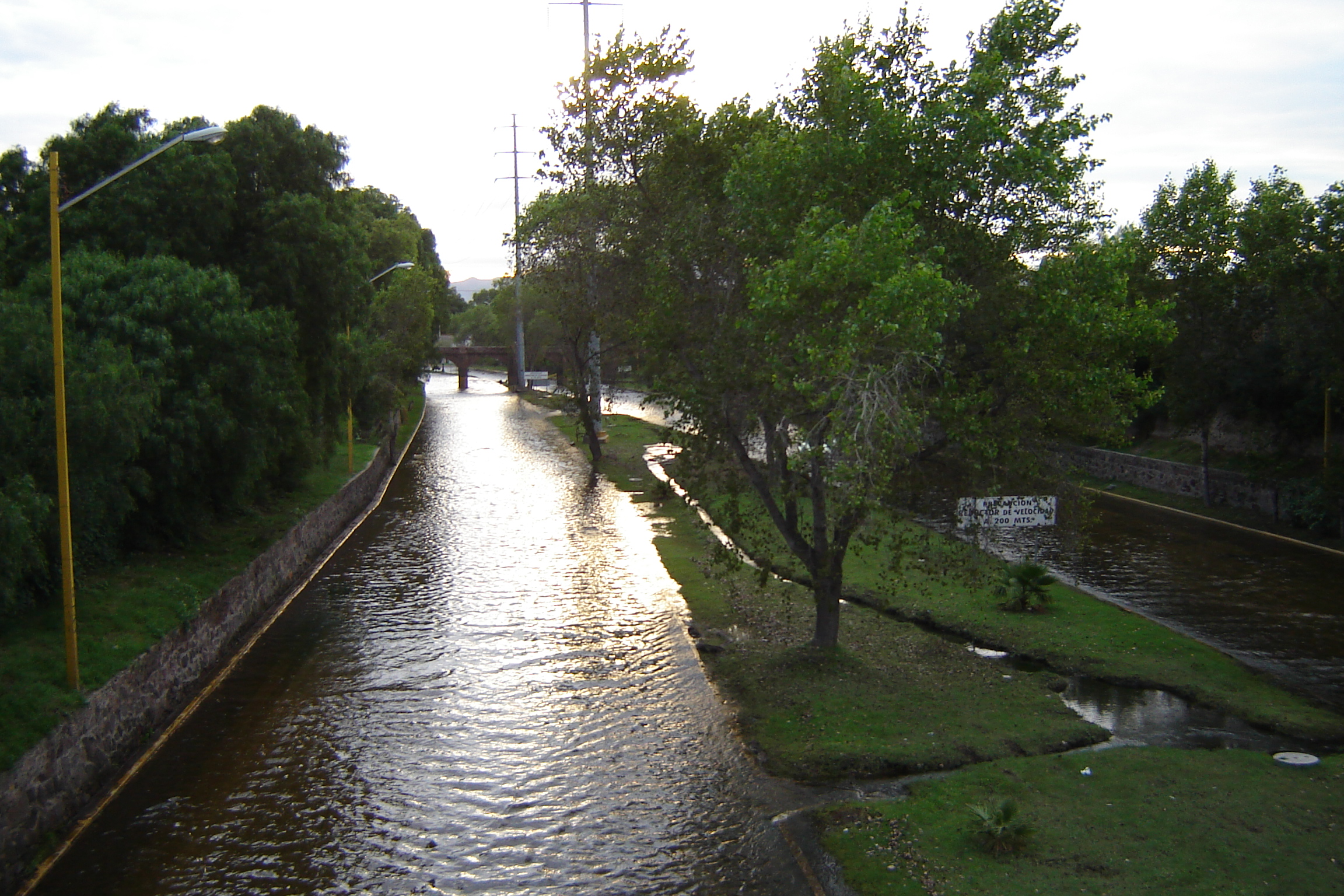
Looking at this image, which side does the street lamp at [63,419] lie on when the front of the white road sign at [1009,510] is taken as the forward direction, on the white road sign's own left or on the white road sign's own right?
on the white road sign's own right

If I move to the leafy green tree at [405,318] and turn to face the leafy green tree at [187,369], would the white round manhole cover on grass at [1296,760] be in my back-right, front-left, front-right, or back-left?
front-left

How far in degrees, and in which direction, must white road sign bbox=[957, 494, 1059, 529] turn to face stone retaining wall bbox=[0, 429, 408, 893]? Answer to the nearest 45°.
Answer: approximately 90° to its right

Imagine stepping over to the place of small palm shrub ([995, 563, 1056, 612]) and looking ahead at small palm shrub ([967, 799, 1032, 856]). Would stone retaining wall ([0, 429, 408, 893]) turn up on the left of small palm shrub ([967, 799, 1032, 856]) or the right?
right

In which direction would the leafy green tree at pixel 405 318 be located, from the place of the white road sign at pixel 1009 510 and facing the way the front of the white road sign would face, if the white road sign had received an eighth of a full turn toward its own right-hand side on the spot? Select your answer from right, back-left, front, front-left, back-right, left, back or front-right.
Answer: right

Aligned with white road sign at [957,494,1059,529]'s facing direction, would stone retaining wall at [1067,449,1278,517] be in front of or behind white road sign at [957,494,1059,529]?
behind

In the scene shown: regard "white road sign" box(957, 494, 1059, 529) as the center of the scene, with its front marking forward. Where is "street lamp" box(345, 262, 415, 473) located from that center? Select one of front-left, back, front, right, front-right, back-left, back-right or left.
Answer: back-right

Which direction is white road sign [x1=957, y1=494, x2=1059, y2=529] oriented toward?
toward the camera

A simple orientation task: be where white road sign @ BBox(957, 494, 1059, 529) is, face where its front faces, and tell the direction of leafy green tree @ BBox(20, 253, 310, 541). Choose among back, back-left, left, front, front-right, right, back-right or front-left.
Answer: right

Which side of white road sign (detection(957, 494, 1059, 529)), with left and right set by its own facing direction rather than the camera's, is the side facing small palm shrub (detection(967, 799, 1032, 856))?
front
